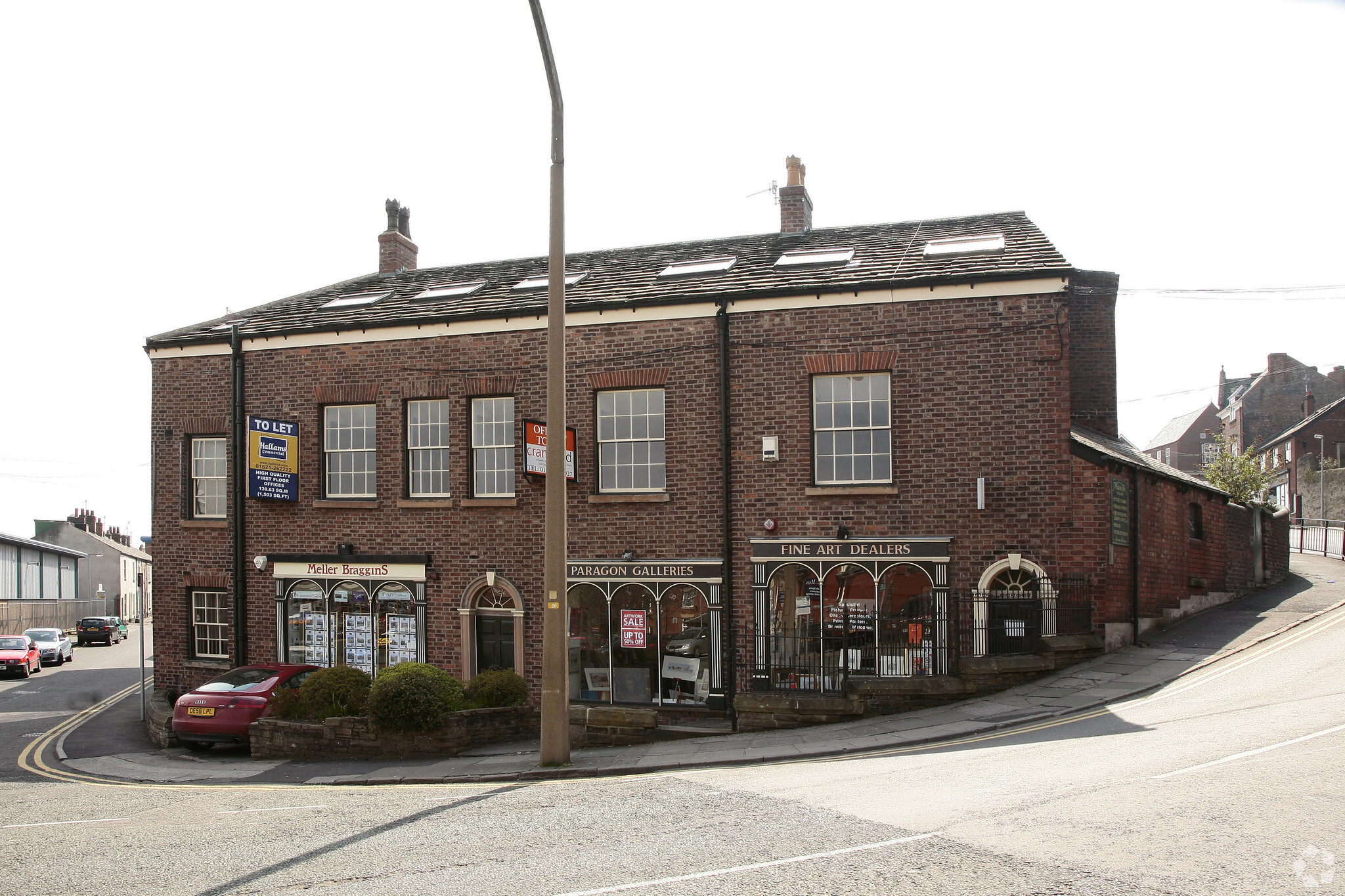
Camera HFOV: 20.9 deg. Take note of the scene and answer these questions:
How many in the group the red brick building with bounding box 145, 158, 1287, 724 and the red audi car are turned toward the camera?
1

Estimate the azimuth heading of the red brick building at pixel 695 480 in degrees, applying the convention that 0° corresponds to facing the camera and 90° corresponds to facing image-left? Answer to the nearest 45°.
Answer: approximately 0°

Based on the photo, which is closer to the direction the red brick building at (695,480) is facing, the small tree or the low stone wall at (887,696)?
the low stone wall

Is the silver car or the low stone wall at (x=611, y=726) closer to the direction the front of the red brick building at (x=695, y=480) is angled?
the low stone wall

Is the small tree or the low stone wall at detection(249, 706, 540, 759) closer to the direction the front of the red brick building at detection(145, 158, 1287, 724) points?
the low stone wall
